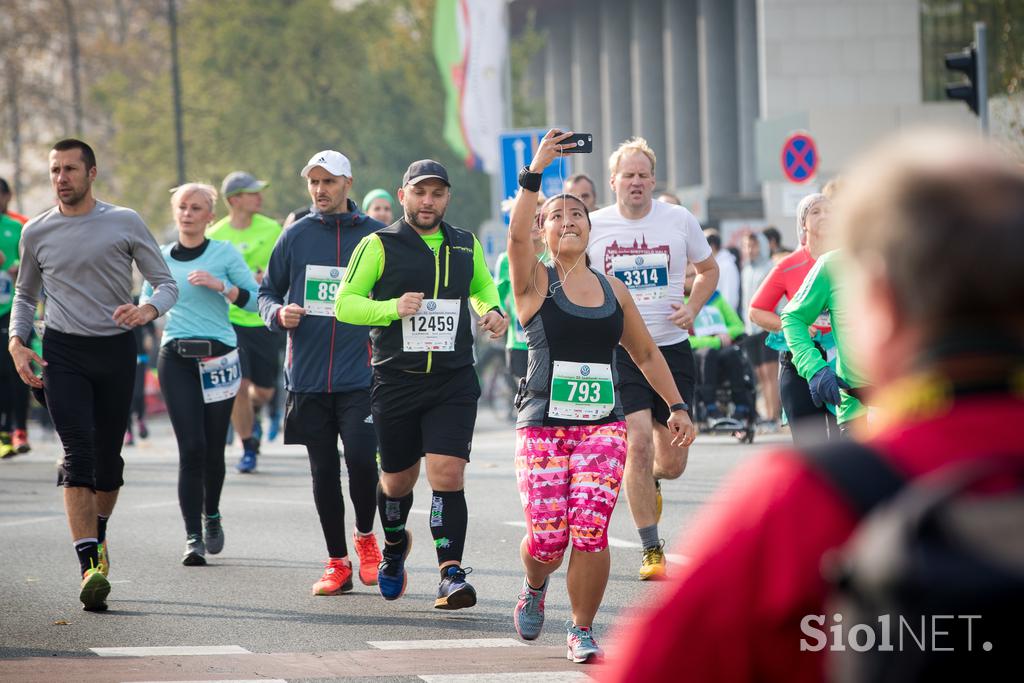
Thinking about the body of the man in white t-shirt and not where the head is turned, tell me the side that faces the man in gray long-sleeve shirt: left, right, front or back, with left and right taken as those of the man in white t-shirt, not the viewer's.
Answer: right

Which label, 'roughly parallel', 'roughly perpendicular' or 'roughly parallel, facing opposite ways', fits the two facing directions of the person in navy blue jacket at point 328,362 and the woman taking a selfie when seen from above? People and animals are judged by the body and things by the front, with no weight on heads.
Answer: roughly parallel

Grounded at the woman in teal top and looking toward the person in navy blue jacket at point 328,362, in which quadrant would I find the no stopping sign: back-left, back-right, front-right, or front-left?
back-left

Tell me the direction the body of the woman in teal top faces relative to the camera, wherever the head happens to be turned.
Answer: toward the camera

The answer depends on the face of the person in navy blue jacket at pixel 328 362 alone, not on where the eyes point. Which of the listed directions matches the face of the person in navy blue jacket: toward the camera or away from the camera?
toward the camera

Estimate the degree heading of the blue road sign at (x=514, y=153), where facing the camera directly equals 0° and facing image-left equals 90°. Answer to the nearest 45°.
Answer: approximately 0°

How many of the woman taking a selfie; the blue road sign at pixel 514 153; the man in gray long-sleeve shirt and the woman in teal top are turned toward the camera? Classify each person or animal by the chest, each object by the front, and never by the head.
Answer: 4

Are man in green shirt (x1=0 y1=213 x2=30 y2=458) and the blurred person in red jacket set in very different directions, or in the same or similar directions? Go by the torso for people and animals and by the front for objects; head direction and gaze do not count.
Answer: very different directions

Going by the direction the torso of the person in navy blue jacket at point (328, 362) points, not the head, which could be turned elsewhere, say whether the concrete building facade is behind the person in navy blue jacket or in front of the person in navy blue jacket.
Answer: behind

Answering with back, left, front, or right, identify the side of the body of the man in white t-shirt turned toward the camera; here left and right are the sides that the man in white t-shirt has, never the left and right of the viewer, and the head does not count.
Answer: front

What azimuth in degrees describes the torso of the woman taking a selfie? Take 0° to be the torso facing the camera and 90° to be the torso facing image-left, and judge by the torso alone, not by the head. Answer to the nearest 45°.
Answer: approximately 0°

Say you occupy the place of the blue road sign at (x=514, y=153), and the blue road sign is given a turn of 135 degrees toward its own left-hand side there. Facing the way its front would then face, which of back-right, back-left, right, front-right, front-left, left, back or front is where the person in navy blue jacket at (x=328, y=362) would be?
back-right

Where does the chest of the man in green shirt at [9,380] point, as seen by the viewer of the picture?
toward the camera

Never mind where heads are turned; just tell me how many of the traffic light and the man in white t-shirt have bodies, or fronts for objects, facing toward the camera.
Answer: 1

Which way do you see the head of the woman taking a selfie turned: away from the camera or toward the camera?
toward the camera

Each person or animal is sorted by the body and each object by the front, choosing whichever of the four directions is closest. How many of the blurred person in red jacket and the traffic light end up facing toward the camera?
0
